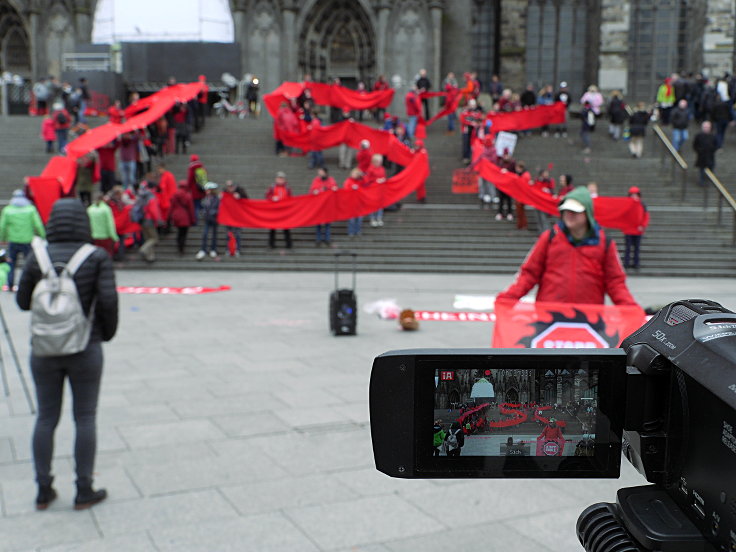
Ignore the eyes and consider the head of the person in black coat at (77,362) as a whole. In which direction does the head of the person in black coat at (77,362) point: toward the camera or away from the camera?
away from the camera

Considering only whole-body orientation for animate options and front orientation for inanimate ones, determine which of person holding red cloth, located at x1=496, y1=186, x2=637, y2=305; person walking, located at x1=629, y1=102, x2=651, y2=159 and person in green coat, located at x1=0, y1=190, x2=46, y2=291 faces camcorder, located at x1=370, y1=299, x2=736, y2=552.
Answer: the person holding red cloth

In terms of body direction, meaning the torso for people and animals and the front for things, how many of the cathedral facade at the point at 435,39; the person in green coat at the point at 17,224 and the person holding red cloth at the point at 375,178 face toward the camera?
2

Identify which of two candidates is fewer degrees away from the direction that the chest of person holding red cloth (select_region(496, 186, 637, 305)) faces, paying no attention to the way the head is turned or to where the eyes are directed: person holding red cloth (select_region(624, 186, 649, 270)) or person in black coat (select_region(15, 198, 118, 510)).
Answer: the person in black coat

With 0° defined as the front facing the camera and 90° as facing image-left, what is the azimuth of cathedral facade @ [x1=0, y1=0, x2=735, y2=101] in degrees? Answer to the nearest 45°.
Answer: approximately 0°

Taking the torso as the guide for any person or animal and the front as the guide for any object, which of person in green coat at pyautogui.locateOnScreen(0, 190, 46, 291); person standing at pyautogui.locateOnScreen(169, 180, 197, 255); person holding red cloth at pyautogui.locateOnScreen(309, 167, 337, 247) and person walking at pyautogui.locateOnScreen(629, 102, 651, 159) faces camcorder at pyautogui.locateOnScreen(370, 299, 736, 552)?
the person holding red cloth

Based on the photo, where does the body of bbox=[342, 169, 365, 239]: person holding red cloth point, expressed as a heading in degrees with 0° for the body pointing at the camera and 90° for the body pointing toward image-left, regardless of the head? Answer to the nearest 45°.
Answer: approximately 0°
